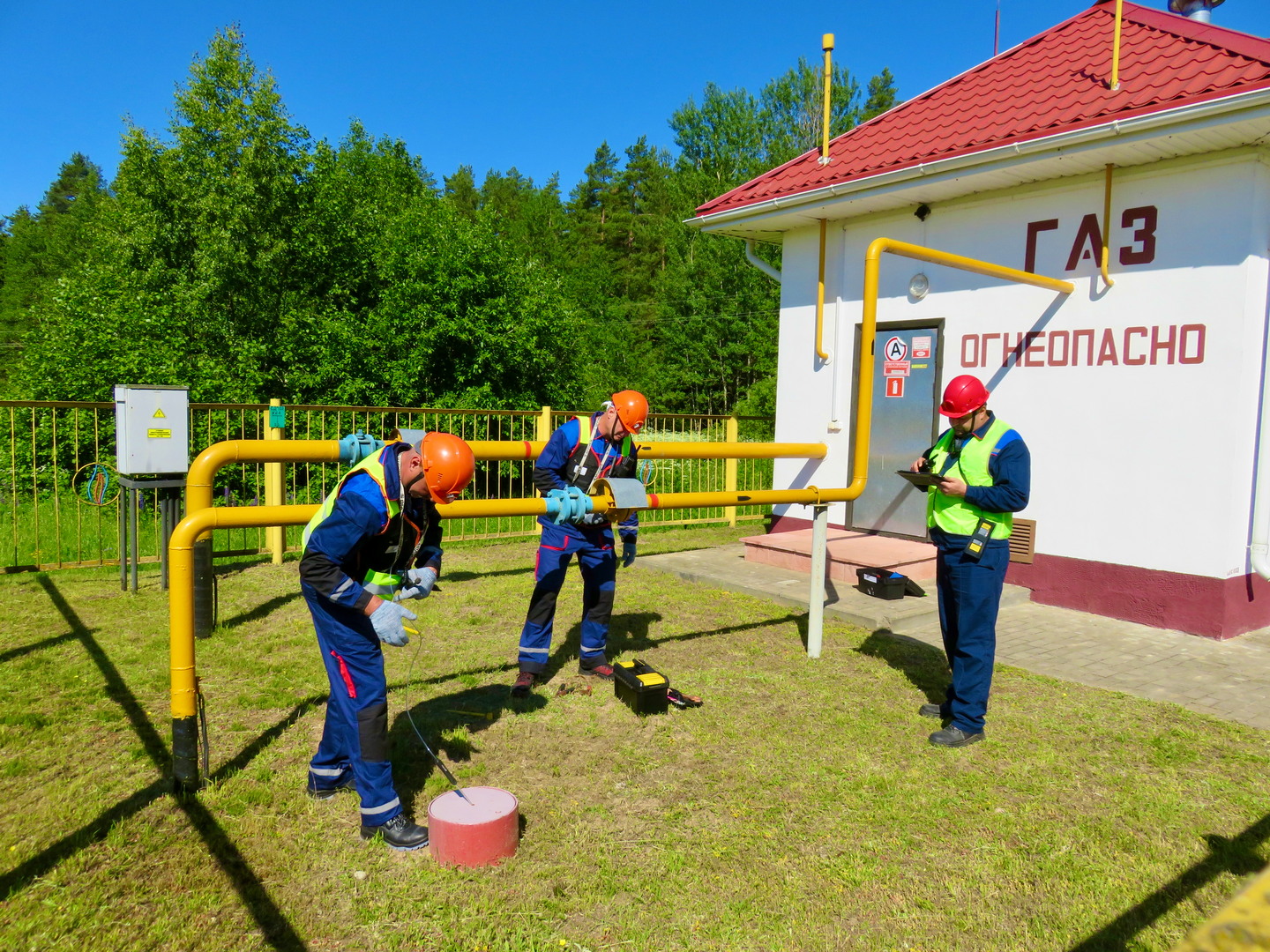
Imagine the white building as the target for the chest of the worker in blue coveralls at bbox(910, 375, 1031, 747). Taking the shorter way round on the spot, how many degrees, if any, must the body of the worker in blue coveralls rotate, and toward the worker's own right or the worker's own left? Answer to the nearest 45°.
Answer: approximately 135° to the worker's own right

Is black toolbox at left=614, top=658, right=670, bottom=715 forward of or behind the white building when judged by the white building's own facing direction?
forward

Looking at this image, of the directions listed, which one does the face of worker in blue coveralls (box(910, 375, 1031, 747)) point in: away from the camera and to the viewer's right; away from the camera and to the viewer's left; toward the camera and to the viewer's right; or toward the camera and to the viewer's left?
toward the camera and to the viewer's left

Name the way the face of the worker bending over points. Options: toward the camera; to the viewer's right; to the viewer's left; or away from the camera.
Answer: to the viewer's right

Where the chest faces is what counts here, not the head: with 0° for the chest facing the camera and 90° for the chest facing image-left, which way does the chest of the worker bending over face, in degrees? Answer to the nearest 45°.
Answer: approximately 315°

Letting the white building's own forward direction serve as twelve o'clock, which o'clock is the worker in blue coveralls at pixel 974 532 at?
The worker in blue coveralls is roughly at 11 o'clock from the white building.

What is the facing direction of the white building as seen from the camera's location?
facing the viewer and to the left of the viewer

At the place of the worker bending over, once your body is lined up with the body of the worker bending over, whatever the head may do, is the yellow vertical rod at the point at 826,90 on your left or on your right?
on your left

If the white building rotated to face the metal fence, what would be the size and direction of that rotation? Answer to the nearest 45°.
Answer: approximately 45° to its right

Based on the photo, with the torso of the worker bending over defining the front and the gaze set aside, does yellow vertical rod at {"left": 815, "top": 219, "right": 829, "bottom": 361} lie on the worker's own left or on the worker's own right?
on the worker's own left
